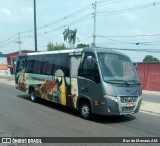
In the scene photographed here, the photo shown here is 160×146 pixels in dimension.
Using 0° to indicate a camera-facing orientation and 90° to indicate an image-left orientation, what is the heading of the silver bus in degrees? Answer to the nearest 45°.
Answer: approximately 315°
